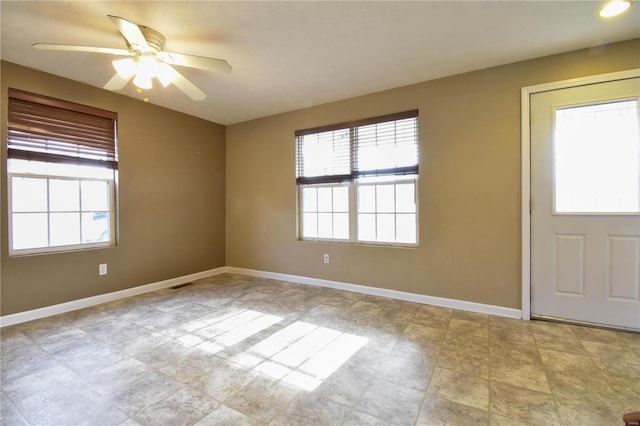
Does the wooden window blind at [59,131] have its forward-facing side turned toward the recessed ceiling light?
yes

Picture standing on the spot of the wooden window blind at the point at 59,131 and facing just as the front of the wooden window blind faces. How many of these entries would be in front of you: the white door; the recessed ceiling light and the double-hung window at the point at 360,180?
3

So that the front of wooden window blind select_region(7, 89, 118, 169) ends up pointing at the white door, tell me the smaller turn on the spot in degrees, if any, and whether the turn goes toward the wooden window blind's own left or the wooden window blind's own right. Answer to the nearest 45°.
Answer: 0° — it already faces it

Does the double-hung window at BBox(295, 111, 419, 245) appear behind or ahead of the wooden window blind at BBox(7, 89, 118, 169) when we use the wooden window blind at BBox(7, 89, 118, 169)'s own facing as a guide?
ahead

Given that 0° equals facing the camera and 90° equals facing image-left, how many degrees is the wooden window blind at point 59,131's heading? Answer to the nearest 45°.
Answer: approximately 315°
